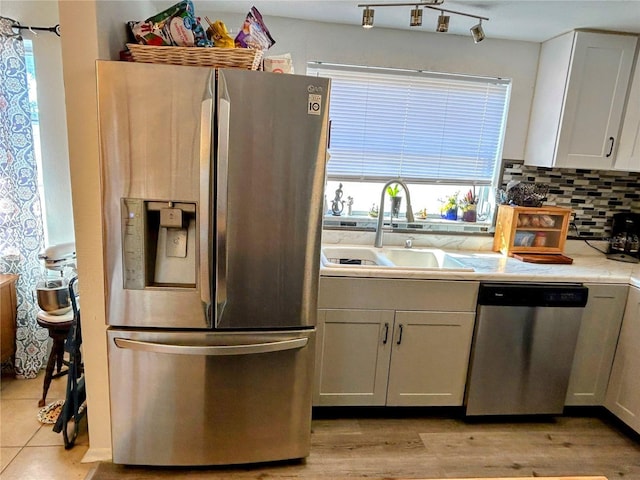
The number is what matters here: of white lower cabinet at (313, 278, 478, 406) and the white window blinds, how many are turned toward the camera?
2

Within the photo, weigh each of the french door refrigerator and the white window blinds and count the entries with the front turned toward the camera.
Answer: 2

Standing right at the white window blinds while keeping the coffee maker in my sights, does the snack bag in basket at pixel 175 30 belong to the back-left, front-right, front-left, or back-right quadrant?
back-right

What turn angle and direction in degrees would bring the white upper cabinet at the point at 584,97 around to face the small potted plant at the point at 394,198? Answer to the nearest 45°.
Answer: approximately 135° to its right

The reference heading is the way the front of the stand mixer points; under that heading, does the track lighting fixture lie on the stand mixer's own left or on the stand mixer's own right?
on the stand mixer's own left

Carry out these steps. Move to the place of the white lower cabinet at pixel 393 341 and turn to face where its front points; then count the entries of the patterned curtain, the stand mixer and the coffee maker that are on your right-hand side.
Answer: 2
